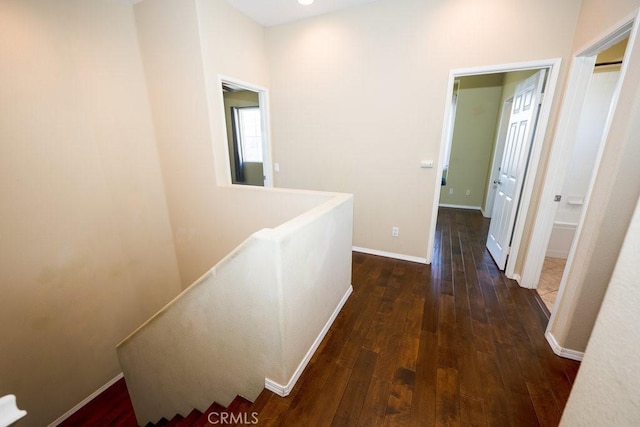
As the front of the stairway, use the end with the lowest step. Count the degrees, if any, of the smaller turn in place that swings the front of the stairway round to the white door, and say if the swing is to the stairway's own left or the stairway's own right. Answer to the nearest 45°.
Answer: approximately 180°
